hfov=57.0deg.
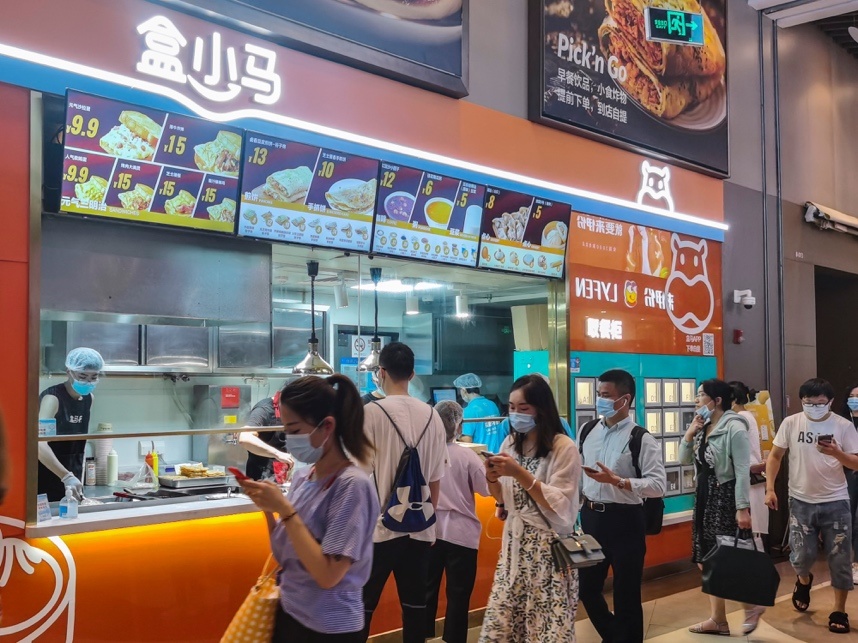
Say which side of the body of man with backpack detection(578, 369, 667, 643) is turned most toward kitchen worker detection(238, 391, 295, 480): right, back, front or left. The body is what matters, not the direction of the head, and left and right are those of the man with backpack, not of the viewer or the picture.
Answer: right

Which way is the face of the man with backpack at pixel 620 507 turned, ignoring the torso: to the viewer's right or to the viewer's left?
to the viewer's left

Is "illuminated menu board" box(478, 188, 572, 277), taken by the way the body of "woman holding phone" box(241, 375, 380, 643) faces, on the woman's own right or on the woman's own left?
on the woman's own right

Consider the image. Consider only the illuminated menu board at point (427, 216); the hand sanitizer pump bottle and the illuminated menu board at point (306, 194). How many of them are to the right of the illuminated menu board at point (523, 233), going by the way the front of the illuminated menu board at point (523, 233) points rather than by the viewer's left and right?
3

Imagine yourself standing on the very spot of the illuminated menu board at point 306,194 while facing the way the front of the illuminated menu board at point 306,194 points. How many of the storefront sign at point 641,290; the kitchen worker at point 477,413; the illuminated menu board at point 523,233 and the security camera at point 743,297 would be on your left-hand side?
4

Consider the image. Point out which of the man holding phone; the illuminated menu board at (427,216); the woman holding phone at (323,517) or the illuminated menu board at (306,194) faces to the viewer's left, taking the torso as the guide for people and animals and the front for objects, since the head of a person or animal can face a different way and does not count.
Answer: the woman holding phone

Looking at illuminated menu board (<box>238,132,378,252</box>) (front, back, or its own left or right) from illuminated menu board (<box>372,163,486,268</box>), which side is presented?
left

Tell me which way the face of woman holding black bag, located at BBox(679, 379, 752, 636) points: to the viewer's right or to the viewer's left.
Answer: to the viewer's left

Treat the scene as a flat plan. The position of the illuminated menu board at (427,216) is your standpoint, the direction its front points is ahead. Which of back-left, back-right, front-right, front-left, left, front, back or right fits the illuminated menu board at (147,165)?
right

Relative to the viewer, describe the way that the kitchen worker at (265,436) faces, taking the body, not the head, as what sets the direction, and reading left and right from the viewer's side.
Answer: facing the viewer and to the right of the viewer

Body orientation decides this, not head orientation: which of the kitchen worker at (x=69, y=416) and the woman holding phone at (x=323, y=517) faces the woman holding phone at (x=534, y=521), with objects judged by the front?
the kitchen worker

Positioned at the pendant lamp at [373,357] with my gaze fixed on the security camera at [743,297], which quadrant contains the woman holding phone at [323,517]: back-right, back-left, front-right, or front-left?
back-right

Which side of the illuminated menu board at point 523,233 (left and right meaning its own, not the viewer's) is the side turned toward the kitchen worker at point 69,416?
right

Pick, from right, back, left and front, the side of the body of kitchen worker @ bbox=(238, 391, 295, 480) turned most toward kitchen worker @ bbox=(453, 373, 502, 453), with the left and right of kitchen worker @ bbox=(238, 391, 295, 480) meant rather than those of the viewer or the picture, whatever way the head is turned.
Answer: left

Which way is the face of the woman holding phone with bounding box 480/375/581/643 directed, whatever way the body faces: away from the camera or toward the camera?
toward the camera

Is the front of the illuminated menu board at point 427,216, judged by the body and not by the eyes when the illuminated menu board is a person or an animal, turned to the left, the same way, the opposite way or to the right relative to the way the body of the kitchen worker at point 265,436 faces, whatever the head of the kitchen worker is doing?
the same way

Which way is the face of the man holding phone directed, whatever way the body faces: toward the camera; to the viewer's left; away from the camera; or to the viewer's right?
toward the camera
